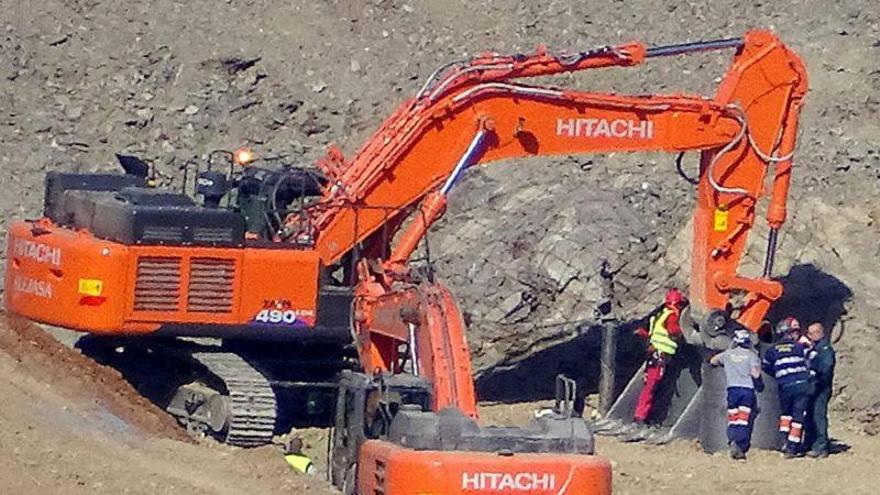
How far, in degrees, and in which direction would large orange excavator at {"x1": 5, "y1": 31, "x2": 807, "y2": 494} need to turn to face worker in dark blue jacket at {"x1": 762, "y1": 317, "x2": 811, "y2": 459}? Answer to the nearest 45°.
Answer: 0° — it already faces them

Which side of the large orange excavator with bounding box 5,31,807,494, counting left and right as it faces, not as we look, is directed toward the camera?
right

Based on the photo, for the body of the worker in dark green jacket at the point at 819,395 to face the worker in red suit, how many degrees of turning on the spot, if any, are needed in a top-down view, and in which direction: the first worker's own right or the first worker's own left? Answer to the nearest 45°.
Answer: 0° — they already face them

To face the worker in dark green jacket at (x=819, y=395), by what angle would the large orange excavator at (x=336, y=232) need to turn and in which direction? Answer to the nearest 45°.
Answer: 0° — it already faces them

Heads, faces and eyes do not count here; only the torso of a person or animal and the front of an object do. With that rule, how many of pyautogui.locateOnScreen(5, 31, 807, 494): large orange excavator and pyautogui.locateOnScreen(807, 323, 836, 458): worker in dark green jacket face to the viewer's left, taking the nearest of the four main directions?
1

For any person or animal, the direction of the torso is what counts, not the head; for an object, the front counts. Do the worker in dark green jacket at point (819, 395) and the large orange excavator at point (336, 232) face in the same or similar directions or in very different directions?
very different directions

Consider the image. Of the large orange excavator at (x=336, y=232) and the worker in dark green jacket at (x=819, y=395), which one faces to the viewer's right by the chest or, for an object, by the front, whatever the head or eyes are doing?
the large orange excavator

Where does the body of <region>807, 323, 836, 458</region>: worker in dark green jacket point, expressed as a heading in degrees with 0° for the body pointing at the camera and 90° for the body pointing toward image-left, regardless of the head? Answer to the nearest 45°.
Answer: approximately 90°

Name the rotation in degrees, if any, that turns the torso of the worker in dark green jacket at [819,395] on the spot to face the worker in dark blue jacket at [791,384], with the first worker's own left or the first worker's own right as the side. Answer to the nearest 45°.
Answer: approximately 45° to the first worker's own left
